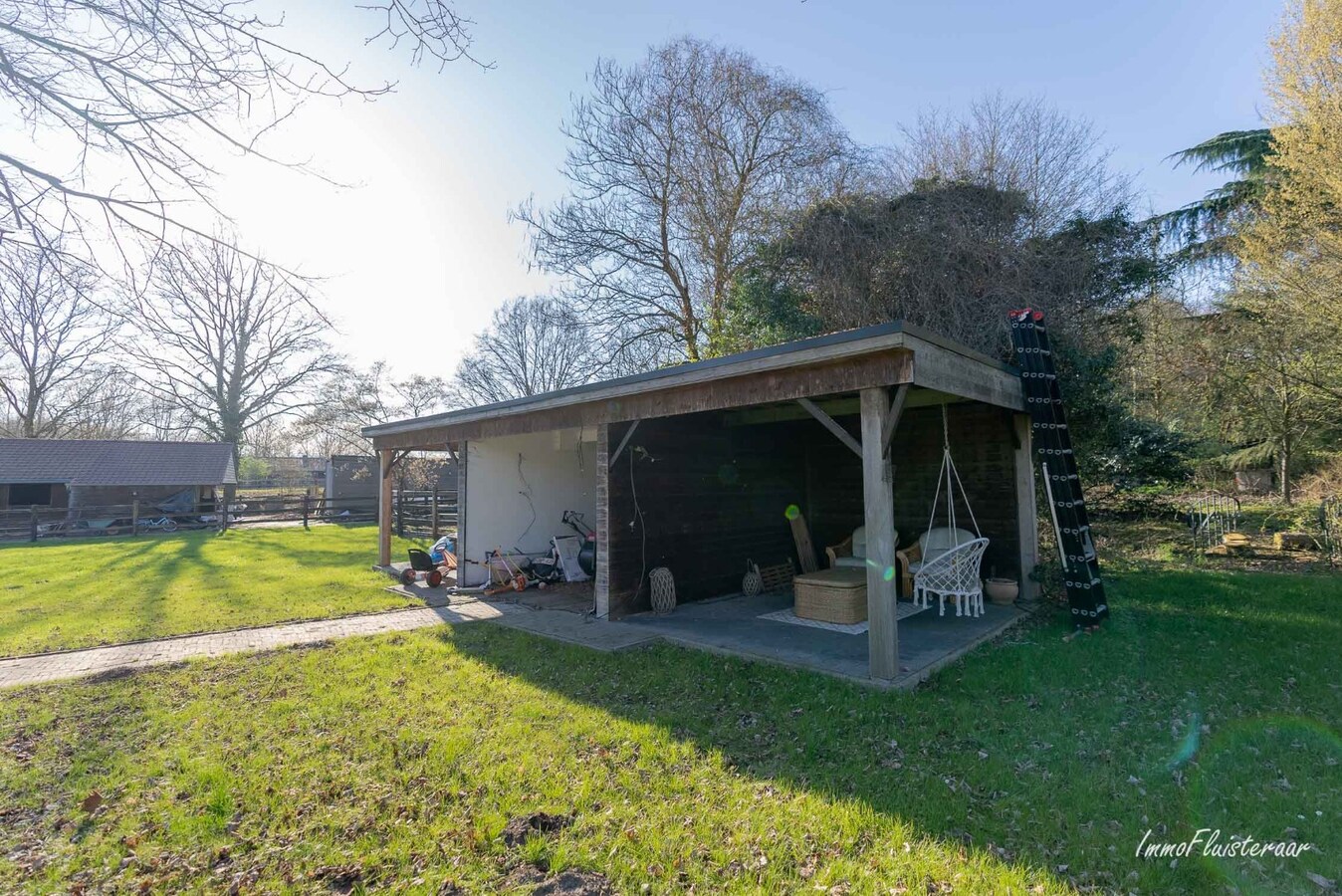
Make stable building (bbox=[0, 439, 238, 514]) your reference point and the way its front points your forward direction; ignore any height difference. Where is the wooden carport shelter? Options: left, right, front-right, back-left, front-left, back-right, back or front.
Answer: front

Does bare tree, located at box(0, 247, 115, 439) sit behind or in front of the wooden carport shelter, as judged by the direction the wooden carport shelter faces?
in front

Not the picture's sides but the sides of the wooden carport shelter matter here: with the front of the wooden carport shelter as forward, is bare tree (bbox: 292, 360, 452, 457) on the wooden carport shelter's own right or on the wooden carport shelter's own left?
on the wooden carport shelter's own right

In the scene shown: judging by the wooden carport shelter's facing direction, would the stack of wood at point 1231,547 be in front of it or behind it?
behind

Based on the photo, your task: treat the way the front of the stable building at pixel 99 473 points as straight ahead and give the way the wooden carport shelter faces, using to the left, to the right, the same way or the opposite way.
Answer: to the right

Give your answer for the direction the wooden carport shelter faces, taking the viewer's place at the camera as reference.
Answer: facing the viewer and to the left of the viewer

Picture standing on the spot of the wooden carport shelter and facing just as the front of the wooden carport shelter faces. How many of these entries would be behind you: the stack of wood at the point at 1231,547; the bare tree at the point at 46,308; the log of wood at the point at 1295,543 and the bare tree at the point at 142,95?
2

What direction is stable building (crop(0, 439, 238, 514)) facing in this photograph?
toward the camera

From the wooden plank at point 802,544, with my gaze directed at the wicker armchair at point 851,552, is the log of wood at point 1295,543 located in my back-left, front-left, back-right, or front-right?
front-left

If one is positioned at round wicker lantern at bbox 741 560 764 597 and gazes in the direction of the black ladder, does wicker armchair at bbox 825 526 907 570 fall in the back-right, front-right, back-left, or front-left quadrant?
front-left
